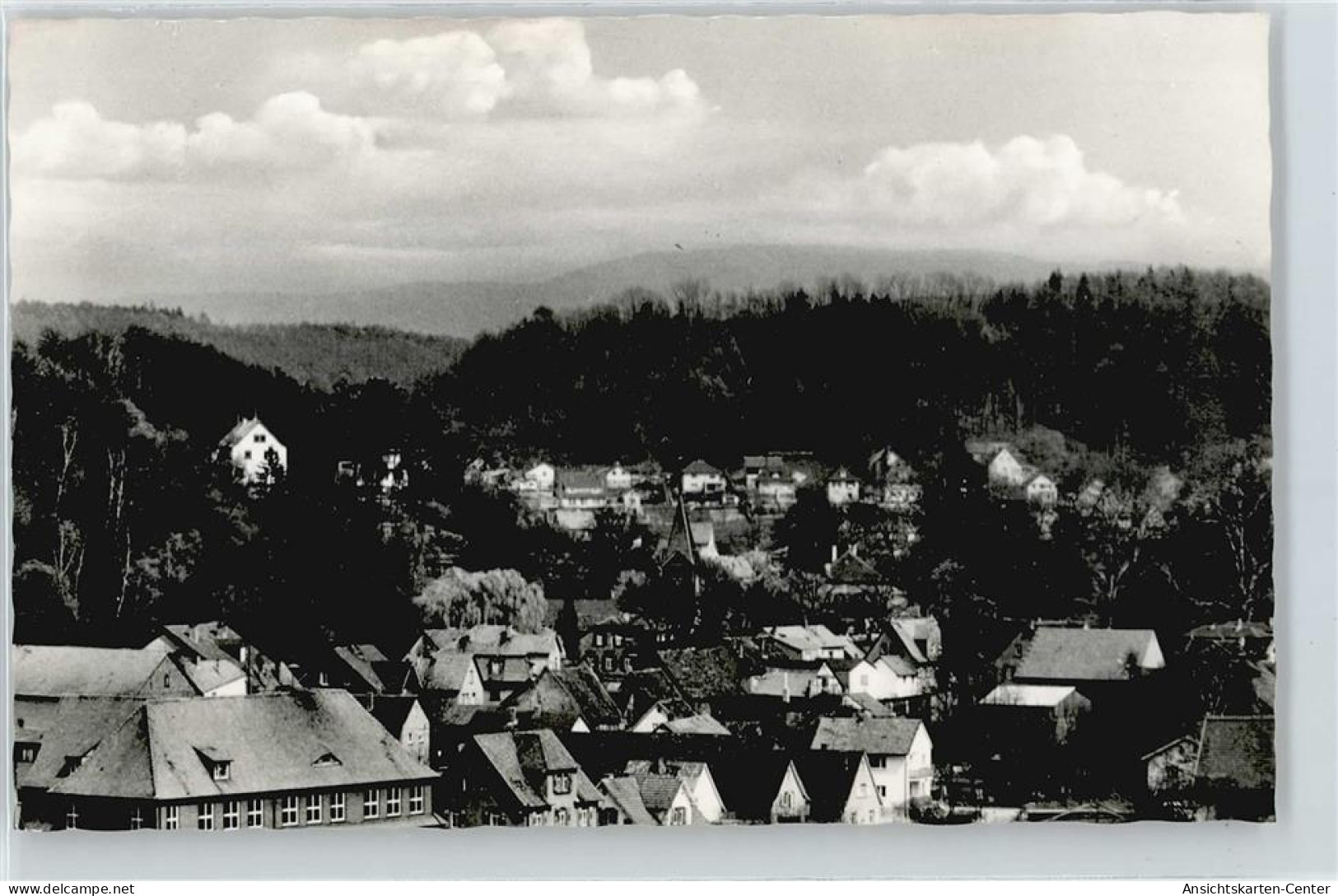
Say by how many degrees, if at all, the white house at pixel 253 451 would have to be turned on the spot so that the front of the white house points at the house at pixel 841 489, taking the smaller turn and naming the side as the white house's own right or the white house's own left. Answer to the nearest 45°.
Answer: approximately 45° to the white house's own left

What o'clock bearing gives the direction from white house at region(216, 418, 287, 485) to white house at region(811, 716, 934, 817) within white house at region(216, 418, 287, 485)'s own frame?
white house at region(811, 716, 934, 817) is roughly at 11 o'clock from white house at region(216, 418, 287, 485).

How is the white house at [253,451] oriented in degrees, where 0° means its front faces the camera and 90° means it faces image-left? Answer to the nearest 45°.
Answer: approximately 315°

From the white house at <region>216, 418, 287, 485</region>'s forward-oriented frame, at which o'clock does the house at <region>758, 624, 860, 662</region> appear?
The house is roughly at 11 o'clock from the white house.

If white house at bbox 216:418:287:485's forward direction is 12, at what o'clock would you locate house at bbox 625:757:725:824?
The house is roughly at 11 o'clock from the white house.

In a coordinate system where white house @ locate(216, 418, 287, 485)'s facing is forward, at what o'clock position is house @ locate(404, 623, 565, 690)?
The house is roughly at 11 o'clock from the white house.

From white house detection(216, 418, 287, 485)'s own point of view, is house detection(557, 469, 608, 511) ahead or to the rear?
ahead

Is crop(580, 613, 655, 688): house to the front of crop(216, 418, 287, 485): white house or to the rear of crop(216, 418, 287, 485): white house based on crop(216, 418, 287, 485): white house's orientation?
to the front
